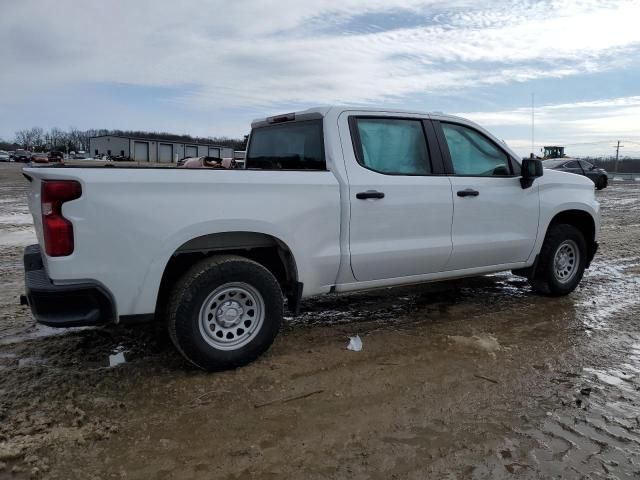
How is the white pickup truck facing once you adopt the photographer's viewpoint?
facing away from the viewer and to the right of the viewer

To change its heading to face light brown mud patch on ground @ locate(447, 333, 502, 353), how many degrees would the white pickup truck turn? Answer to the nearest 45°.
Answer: approximately 45° to its right

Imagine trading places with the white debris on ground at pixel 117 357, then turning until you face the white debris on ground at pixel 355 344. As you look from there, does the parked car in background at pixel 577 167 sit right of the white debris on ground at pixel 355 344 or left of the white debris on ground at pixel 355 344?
left

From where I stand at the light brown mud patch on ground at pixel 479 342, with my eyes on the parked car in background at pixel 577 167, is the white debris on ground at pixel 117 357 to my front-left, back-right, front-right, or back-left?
back-left
